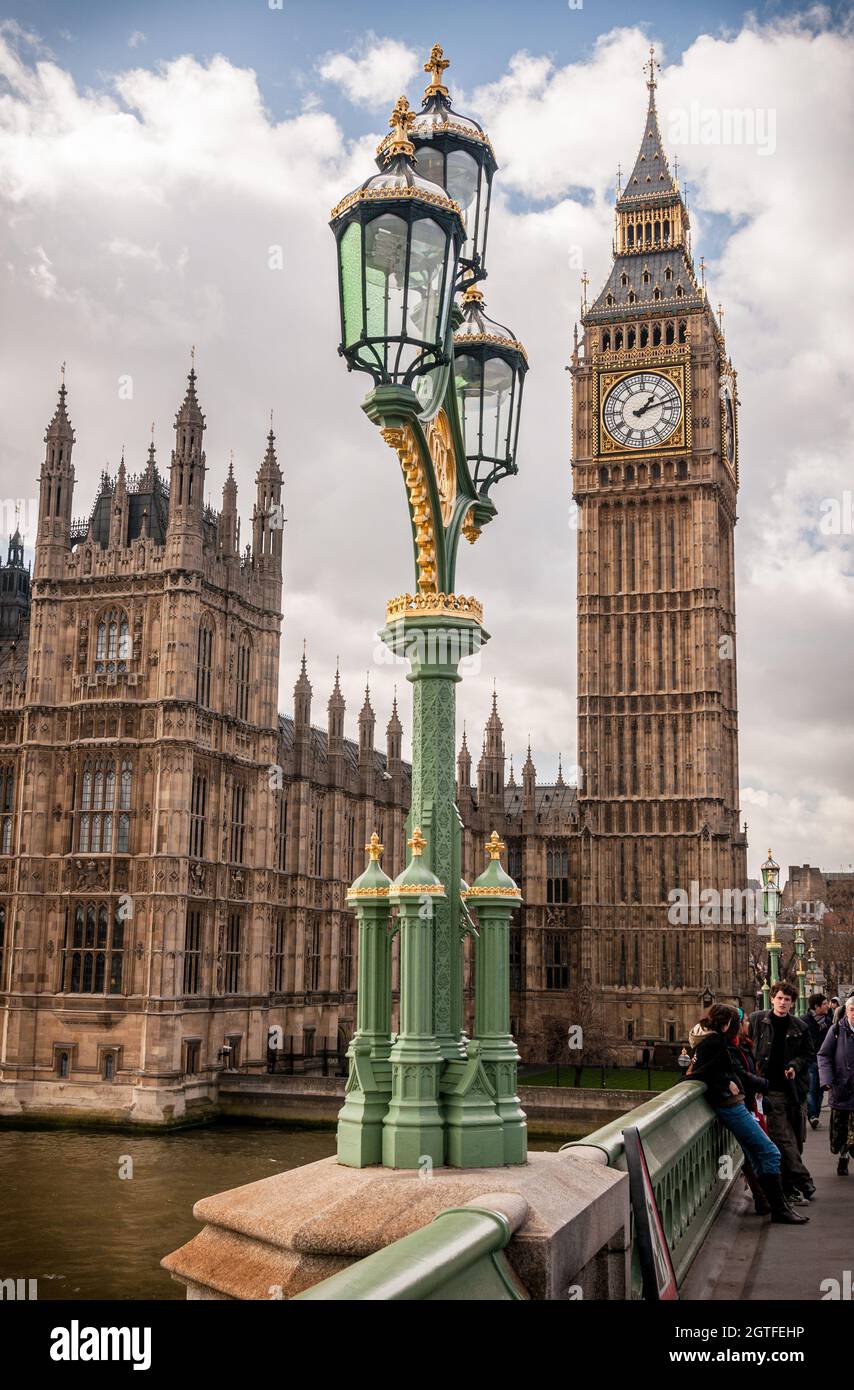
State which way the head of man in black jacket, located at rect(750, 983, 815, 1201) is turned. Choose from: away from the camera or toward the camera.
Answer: toward the camera

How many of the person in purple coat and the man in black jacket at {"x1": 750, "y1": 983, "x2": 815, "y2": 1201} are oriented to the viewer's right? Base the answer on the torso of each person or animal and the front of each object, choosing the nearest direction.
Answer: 0

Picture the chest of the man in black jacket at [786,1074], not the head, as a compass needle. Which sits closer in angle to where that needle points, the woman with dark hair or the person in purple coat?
the woman with dark hair

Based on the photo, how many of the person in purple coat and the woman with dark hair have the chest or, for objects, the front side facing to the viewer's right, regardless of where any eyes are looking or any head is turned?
1

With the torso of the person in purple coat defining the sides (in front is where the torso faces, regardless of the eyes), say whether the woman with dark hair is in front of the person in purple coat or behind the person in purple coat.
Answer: in front

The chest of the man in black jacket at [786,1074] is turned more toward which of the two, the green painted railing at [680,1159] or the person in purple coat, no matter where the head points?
the green painted railing

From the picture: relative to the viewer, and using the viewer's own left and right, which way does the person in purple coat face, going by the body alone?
facing the viewer

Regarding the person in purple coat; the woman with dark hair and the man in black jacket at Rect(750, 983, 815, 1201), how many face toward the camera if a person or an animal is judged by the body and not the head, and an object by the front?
2

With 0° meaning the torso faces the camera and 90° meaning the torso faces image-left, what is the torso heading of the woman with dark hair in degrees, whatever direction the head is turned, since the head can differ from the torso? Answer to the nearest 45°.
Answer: approximately 270°

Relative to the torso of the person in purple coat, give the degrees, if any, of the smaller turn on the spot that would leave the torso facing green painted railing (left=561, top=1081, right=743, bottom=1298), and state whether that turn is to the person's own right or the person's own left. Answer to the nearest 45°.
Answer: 0° — they already face it

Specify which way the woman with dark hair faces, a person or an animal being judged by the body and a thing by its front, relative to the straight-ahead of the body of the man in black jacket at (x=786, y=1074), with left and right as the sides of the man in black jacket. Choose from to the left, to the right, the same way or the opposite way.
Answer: to the left

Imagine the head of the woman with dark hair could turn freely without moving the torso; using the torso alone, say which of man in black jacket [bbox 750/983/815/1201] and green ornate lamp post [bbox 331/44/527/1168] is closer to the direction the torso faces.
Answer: the man in black jacket

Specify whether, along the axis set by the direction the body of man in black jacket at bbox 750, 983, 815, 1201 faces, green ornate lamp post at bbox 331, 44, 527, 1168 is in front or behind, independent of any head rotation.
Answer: in front

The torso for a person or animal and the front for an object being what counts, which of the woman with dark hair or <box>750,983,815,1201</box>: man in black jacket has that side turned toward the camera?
the man in black jacket
